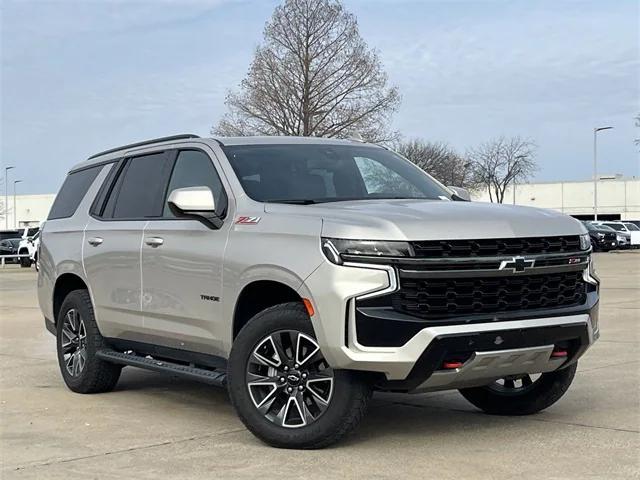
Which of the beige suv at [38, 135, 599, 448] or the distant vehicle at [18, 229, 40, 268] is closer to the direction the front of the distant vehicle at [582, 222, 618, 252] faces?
the beige suv

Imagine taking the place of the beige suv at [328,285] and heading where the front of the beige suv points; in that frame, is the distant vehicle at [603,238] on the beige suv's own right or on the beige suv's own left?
on the beige suv's own left

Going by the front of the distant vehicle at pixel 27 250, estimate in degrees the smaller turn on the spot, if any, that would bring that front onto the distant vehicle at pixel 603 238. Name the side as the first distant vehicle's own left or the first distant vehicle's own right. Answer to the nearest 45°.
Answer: approximately 135° to the first distant vehicle's own left

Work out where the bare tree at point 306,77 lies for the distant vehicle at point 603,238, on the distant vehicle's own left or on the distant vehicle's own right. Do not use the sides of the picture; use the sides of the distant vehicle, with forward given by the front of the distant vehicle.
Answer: on the distant vehicle's own right

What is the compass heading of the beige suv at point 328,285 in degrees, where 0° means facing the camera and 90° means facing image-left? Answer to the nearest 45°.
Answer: approximately 315°

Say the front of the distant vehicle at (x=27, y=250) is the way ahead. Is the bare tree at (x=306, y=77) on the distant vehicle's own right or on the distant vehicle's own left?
on the distant vehicle's own left

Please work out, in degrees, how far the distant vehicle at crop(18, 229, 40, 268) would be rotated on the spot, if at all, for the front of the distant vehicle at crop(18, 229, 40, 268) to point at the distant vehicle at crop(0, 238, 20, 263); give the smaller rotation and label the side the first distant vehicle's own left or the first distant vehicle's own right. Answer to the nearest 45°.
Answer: approximately 135° to the first distant vehicle's own right

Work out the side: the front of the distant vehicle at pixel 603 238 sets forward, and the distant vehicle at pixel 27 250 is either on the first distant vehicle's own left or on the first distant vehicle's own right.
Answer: on the first distant vehicle's own right
